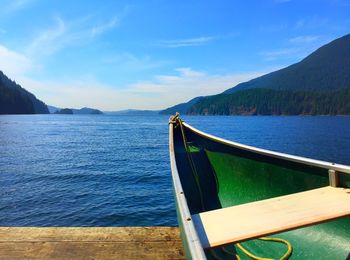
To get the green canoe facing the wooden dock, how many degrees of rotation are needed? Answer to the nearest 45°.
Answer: approximately 45° to its left

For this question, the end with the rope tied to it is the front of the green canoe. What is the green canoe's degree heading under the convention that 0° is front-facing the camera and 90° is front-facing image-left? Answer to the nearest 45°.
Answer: approximately 135°
